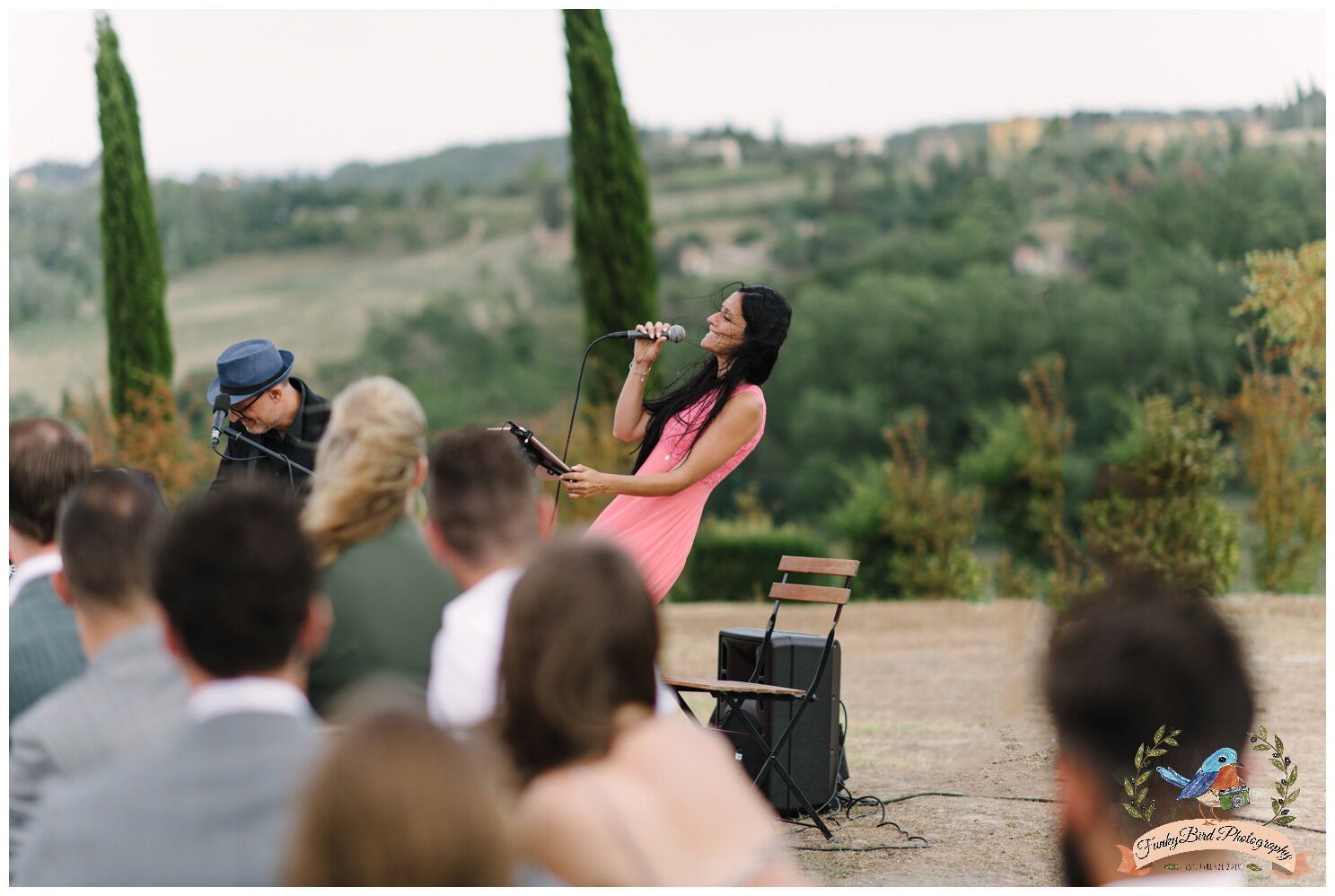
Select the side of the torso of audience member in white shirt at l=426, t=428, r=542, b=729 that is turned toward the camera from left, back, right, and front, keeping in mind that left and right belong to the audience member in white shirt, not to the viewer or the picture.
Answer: back

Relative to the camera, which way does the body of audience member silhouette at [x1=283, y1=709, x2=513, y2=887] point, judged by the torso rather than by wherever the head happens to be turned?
away from the camera

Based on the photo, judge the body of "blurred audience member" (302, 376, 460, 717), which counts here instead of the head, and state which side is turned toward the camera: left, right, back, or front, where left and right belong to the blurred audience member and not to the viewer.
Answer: back

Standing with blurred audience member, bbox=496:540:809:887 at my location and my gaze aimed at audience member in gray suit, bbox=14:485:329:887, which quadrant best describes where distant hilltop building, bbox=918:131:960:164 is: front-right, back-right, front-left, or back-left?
back-right

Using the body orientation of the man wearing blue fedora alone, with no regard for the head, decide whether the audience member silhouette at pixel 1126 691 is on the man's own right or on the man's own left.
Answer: on the man's own left

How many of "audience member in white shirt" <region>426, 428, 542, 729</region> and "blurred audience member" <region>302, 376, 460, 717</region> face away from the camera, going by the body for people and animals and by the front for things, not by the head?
2

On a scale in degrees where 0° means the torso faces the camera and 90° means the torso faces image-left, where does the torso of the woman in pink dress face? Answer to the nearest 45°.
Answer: approximately 90°
